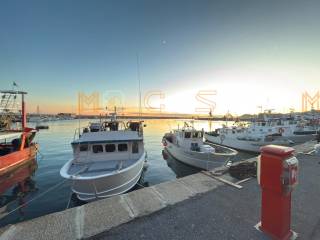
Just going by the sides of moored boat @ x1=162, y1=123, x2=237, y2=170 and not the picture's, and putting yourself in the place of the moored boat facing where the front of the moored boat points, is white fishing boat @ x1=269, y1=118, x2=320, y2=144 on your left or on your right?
on your left

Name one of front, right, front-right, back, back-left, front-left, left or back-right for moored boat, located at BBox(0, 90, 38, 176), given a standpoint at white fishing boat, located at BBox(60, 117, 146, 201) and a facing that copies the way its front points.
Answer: right

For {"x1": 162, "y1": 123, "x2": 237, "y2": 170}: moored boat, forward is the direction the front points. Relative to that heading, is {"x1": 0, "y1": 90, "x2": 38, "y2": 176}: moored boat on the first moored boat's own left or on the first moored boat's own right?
on the first moored boat's own right

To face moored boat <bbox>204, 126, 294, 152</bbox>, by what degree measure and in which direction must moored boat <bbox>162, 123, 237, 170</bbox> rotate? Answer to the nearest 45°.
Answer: approximately 90° to its left

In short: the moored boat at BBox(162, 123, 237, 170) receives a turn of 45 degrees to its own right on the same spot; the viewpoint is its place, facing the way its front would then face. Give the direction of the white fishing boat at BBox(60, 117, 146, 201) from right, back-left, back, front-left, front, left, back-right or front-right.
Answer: front-right

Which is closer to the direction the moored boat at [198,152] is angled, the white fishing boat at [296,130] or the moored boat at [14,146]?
the white fishing boat
